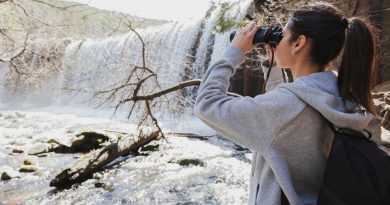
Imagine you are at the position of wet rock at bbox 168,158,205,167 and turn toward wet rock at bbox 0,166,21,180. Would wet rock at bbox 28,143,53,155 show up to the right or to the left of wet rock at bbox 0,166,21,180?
right

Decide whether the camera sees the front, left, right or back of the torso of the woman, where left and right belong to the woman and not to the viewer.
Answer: left

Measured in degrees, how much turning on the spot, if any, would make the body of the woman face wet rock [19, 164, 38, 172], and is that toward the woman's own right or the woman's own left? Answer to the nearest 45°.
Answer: approximately 45° to the woman's own right

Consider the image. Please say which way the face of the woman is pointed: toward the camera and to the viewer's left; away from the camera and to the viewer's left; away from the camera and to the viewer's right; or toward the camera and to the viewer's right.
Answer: away from the camera and to the viewer's left

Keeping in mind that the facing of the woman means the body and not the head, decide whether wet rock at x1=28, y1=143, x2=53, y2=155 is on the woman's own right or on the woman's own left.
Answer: on the woman's own right

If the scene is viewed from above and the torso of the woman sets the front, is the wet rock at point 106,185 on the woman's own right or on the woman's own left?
on the woman's own right

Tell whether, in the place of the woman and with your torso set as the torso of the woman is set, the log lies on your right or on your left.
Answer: on your right

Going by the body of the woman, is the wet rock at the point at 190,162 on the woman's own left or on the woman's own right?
on the woman's own right

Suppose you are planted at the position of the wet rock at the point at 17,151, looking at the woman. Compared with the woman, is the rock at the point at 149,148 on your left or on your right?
left
